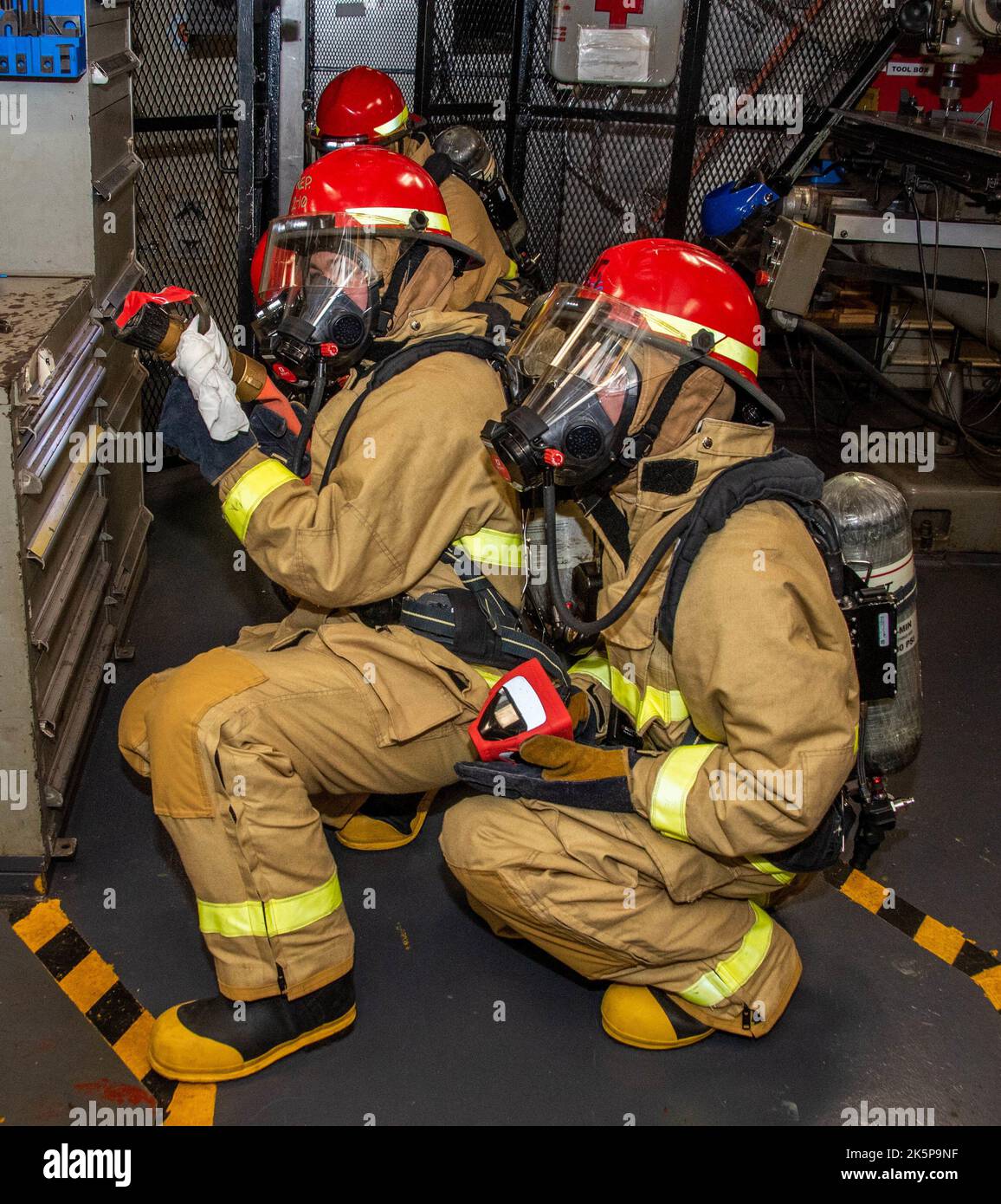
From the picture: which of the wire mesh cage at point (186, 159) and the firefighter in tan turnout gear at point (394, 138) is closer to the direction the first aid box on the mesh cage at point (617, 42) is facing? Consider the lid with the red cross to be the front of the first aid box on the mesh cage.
the firefighter in tan turnout gear

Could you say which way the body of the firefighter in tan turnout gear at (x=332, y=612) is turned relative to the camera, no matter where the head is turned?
to the viewer's left

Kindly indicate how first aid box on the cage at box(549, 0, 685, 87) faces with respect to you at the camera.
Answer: facing the viewer

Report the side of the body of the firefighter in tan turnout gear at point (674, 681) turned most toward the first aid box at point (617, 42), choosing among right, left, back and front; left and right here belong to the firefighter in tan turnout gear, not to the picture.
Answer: right

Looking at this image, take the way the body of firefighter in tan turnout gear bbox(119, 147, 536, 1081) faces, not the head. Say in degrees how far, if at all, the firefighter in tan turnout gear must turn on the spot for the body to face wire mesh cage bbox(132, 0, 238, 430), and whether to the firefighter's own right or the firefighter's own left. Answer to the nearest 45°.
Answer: approximately 90° to the firefighter's own right

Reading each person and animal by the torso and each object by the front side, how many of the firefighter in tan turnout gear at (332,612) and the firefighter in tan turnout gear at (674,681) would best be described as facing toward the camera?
0

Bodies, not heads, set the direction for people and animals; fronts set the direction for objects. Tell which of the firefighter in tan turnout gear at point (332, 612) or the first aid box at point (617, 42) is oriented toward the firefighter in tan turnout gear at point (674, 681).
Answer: the first aid box

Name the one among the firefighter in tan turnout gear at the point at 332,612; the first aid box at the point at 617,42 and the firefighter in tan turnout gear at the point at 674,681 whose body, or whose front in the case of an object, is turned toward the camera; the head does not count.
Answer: the first aid box

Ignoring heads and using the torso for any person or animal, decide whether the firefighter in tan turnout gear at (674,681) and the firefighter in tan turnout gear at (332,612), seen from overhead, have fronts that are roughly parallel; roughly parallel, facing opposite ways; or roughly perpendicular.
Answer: roughly parallel

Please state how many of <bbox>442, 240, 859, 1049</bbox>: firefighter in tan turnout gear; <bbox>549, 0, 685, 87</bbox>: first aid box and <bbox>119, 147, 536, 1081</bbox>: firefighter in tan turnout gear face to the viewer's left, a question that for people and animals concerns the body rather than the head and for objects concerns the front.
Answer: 2

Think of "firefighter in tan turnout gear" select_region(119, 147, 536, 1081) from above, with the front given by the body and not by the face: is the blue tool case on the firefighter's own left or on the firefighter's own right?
on the firefighter's own right

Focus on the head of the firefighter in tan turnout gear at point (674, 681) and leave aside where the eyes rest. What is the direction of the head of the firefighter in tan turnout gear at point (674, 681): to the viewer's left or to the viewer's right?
to the viewer's left

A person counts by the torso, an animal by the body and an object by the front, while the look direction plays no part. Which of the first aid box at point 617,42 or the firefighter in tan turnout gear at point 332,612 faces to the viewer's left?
the firefighter in tan turnout gear

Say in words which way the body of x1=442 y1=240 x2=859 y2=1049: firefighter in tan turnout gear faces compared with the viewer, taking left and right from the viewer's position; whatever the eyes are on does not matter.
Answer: facing to the left of the viewer

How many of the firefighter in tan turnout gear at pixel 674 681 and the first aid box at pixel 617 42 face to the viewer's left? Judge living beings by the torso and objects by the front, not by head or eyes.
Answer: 1

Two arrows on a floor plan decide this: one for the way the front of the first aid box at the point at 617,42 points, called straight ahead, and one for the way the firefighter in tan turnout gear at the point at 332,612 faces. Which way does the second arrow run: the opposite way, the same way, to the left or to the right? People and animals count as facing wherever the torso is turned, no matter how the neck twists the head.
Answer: to the right

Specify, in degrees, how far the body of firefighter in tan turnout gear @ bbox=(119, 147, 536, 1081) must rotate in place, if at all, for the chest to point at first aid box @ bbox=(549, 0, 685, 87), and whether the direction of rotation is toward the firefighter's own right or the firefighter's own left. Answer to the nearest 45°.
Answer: approximately 90° to the firefighter's own right
